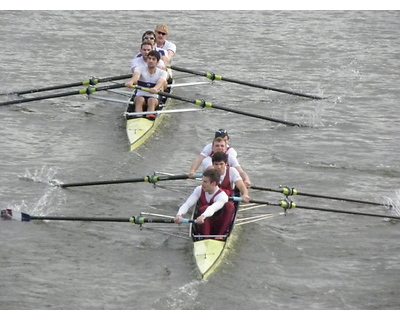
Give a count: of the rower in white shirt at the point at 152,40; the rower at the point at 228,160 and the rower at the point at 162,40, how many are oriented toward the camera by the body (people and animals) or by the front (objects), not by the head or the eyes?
3

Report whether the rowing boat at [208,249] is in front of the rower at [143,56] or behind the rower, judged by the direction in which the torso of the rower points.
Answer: in front

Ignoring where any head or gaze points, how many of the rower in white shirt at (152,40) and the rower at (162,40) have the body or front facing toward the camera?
2

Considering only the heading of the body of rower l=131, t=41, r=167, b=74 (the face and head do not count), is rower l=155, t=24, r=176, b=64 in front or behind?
behind

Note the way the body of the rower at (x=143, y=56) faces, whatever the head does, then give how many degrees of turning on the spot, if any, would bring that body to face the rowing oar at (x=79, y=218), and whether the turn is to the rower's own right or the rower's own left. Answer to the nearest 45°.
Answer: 0° — they already face it

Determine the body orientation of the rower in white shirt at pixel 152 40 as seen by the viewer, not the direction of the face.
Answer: toward the camera

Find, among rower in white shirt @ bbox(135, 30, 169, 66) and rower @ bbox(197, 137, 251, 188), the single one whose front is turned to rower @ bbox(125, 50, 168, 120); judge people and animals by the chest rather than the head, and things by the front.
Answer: the rower in white shirt

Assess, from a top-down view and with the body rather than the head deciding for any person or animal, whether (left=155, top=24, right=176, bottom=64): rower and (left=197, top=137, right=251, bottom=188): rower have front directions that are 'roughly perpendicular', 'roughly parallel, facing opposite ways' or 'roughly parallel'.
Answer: roughly parallel

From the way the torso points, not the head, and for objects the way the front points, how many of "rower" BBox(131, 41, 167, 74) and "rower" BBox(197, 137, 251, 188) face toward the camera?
2

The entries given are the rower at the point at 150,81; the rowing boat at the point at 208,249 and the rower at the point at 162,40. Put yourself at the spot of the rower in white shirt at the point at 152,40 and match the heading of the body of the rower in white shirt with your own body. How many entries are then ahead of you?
2

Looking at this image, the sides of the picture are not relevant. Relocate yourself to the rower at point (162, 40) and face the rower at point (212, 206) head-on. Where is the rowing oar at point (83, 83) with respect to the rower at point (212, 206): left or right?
right

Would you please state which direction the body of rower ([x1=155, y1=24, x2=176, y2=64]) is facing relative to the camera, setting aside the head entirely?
toward the camera

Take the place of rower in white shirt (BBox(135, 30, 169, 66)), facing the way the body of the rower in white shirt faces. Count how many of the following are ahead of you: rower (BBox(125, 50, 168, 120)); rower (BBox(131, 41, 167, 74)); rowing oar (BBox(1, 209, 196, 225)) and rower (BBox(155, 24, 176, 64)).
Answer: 3

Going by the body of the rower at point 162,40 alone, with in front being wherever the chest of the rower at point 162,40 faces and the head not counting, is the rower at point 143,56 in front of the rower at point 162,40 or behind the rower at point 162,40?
in front

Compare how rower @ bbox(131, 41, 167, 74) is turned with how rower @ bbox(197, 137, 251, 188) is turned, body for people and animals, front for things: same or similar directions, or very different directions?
same or similar directions

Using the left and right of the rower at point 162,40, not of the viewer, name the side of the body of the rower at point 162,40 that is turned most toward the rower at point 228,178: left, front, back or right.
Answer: front
